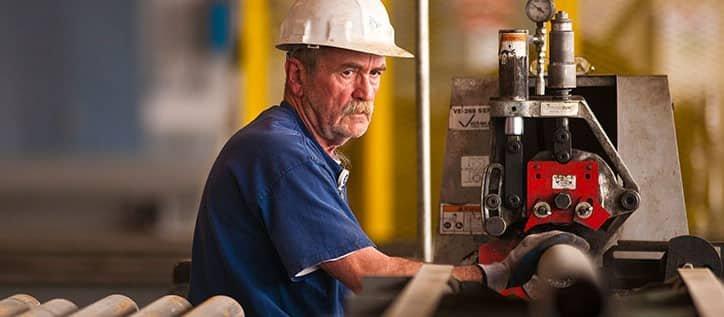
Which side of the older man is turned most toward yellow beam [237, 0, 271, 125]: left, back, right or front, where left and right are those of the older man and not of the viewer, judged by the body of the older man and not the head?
left

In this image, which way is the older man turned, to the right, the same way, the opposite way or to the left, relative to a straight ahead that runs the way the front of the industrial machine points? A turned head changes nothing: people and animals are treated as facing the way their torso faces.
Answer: to the left

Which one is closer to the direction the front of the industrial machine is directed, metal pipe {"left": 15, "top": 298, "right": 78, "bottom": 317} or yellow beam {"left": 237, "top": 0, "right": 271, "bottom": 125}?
the metal pipe

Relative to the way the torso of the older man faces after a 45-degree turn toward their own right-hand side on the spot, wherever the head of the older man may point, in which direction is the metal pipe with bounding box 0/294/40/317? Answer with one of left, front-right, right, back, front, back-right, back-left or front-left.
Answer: right

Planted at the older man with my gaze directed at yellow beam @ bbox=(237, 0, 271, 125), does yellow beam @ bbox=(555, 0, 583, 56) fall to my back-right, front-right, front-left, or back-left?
front-right

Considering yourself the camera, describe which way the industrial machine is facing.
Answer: facing the viewer

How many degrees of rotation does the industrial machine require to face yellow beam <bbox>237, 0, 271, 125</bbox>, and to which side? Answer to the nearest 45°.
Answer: approximately 135° to its right

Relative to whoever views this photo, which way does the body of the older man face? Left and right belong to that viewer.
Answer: facing to the right of the viewer

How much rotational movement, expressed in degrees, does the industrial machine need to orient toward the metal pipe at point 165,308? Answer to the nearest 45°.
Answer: approximately 45° to its right

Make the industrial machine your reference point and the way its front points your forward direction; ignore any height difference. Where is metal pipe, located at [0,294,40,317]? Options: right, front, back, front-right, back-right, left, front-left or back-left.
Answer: front-right

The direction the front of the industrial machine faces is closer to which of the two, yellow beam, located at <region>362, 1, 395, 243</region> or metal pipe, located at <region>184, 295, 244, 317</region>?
the metal pipe
